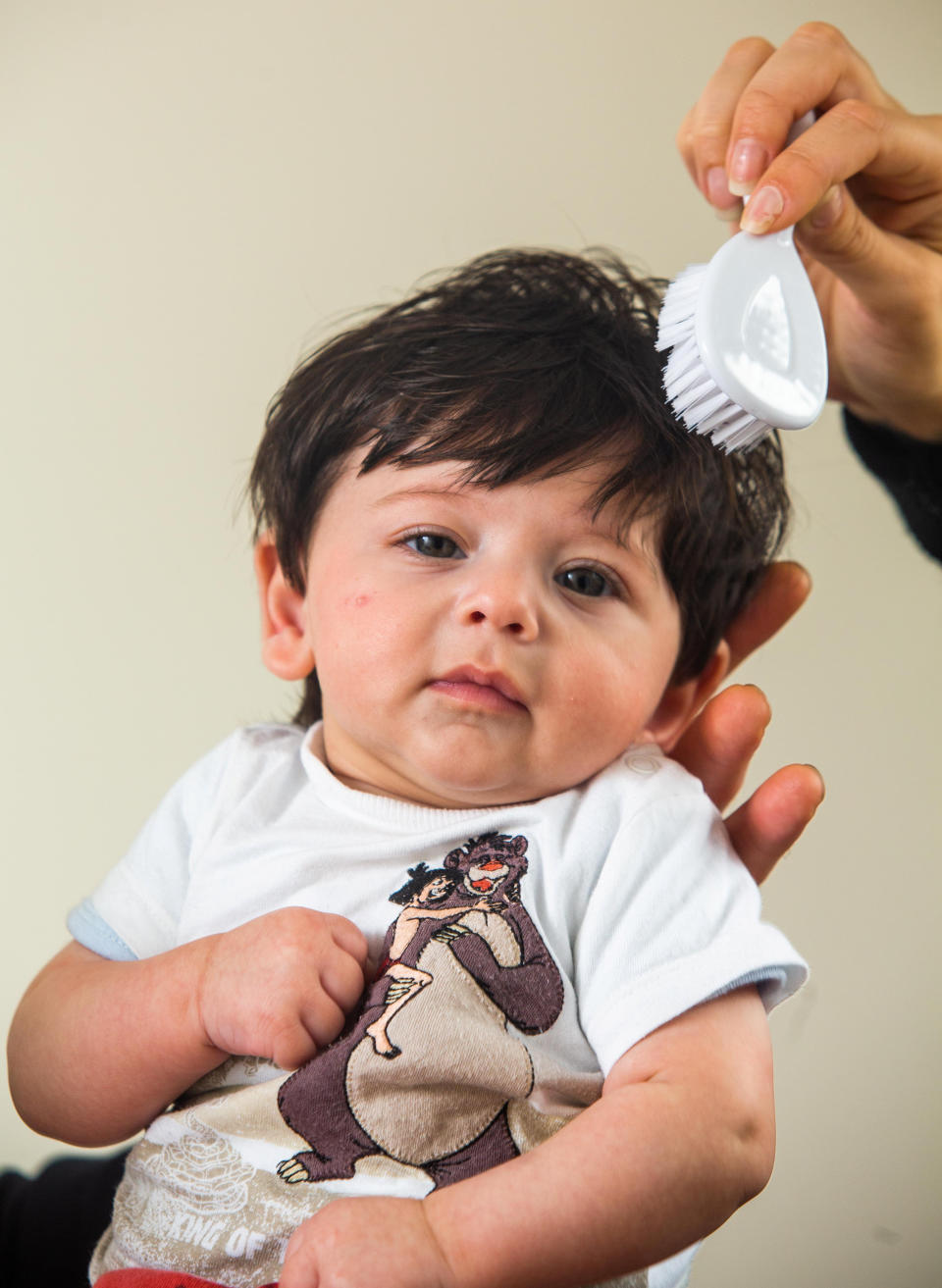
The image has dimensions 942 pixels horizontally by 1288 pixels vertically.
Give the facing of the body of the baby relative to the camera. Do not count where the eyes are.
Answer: toward the camera

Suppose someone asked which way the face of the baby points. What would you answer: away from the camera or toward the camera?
toward the camera
